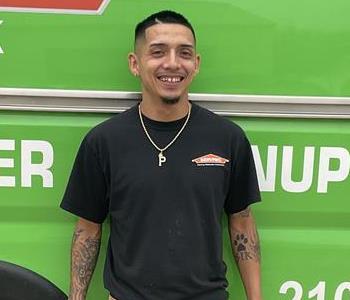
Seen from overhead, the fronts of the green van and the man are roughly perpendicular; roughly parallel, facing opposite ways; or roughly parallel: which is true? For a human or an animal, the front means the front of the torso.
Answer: roughly perpendicular

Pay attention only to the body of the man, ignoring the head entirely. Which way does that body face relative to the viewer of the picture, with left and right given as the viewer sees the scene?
facing the viewer
